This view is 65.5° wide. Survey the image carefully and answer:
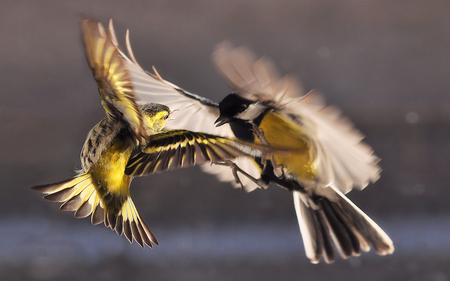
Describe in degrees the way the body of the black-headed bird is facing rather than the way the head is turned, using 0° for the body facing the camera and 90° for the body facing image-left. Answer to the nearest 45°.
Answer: approximately 45°
